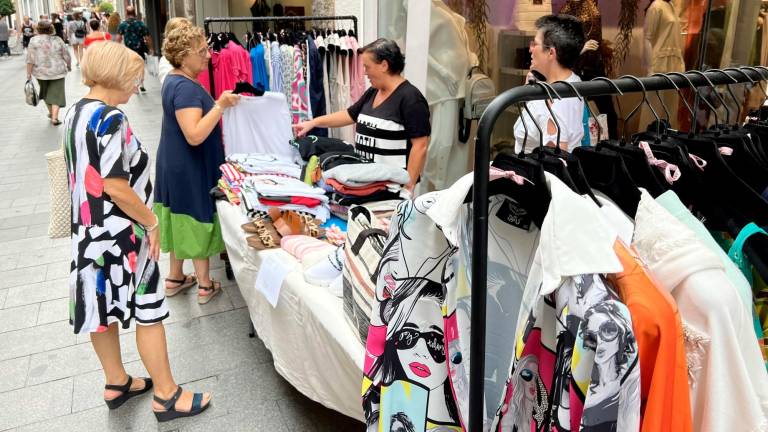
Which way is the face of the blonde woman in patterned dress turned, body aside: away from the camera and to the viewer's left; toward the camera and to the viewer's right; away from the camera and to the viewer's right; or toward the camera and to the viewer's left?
away from the camera and to the viewer's right

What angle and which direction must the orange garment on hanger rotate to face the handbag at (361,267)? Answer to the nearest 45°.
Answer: approximately 90° to its right

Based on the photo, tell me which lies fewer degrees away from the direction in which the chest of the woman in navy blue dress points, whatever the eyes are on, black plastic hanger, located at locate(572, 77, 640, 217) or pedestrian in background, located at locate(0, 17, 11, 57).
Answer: the black plastic hanger

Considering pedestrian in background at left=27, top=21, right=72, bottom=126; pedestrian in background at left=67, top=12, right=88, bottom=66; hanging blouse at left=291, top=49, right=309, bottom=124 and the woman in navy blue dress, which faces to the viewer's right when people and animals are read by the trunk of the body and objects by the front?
the woman in navy blue dress

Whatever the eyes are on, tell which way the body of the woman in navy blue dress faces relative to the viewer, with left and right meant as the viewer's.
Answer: facing to the right of the viewer

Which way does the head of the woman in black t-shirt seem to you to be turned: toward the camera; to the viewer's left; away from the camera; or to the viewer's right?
to the viewer's left
